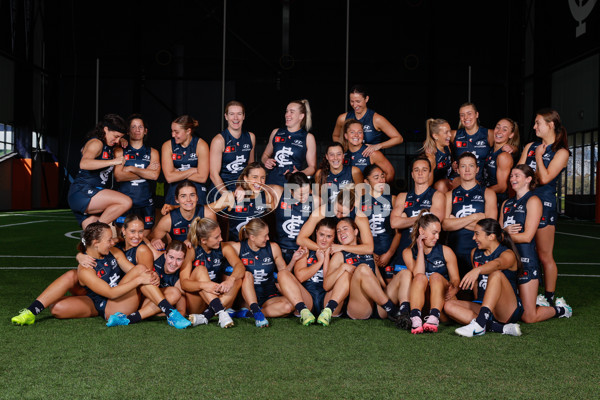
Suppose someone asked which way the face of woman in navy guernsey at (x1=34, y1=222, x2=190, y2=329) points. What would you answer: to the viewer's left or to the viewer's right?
to the viewer's right

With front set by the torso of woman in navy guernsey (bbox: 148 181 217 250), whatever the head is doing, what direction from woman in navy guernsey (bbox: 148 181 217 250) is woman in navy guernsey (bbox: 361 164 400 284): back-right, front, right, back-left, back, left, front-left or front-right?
left

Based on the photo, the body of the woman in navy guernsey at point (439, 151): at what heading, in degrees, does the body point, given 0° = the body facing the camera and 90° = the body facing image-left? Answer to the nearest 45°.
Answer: approximately 315°

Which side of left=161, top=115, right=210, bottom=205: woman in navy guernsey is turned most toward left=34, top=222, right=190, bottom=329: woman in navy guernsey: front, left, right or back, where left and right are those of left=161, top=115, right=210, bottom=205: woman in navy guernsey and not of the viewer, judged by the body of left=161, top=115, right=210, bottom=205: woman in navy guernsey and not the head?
front

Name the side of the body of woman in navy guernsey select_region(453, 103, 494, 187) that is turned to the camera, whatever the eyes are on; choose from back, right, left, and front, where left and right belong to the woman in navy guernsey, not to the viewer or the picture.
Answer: front

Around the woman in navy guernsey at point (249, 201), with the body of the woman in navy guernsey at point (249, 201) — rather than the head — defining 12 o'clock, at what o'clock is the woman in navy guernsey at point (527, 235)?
the woman in navy guernsey at point (527, 235) is roughly at 10 o'clock from the woman in navy guernsey at point (249, 201).

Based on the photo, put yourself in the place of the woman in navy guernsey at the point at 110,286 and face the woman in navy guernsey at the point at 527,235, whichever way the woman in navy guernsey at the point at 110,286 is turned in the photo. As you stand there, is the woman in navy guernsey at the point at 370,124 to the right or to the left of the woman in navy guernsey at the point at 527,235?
left

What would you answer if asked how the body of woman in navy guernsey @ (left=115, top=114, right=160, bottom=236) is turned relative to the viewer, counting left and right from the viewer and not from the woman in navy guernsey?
facing the viewer

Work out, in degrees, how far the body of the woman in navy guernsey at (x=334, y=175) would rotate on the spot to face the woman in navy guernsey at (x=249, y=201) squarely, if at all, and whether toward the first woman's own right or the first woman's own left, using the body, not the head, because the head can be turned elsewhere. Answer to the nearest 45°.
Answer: approximately 90° to the first woman's own right

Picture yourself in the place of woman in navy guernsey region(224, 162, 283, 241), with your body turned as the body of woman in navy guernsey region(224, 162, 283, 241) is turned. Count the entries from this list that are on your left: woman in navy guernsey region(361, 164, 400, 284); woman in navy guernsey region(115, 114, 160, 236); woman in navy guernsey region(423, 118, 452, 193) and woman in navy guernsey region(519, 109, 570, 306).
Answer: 3

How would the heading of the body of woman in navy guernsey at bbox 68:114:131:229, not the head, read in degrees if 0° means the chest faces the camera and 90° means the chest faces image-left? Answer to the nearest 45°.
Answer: approximately 270°

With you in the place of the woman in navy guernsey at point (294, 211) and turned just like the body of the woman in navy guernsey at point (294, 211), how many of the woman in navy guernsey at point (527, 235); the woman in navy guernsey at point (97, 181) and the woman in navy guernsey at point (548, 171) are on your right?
1
